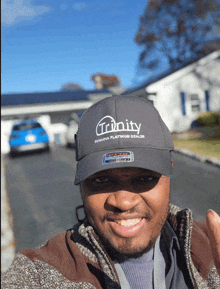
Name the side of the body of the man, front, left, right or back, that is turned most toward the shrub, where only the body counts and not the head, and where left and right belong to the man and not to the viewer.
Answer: back

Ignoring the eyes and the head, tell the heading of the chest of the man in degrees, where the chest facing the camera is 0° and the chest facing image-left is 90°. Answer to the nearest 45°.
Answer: approximately 0°

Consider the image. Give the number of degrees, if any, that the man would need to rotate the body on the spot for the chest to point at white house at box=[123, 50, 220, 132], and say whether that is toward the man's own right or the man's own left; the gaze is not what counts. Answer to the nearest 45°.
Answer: approximately 180°

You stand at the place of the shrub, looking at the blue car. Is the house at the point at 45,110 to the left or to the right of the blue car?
right

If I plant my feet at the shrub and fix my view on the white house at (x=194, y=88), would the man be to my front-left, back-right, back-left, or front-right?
back-left

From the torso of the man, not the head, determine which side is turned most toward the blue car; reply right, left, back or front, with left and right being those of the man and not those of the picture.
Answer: back

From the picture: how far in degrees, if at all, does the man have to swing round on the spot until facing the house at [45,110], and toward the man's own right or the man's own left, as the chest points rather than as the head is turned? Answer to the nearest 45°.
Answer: approximately 180°
